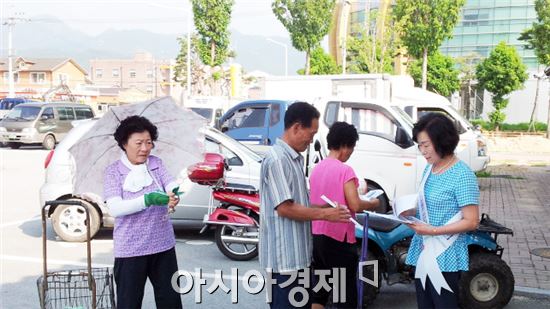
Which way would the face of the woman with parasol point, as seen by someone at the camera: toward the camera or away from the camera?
toward the camera

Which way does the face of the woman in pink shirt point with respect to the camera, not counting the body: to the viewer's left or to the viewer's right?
to the viewer's right

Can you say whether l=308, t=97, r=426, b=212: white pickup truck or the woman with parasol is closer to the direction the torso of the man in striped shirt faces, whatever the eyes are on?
the white pickup truck

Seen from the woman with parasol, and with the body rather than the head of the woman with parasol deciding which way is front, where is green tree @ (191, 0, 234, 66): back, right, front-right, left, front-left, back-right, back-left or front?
back-left

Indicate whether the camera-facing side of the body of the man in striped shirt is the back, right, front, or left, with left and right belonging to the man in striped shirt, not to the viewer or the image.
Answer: right

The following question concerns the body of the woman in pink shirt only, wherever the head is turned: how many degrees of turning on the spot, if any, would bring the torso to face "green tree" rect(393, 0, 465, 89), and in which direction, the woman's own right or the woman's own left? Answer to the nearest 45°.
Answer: approximately 45° to the woman's own left

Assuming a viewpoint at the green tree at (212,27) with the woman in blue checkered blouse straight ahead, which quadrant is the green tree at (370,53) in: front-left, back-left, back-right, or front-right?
front-left

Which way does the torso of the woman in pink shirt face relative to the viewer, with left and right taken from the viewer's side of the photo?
facing away from the viewer and to the right of the viewer

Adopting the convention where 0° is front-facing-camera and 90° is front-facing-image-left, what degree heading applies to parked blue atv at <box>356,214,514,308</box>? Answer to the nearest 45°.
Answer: approximately 270°

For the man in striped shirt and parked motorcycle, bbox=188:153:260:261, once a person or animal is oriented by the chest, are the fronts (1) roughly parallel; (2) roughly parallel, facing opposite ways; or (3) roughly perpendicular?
roughly parallel

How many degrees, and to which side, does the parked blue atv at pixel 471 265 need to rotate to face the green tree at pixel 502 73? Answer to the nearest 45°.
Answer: approximately 90° to its left

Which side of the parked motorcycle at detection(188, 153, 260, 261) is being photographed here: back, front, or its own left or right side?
right

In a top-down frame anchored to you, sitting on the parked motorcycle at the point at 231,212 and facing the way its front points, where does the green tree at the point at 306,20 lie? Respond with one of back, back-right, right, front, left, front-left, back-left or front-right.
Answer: left
